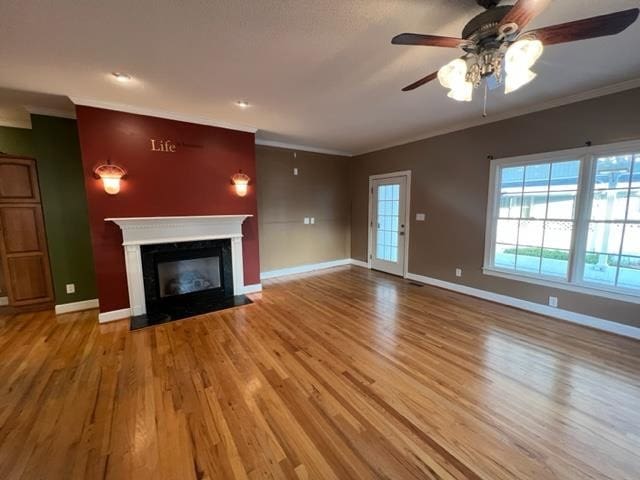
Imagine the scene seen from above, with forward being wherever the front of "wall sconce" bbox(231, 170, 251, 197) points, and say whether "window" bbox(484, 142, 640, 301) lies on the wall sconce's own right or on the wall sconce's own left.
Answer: on the wall sconce's own left

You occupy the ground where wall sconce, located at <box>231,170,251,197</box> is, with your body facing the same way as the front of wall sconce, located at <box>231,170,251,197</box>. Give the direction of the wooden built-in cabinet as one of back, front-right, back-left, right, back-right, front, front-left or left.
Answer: right

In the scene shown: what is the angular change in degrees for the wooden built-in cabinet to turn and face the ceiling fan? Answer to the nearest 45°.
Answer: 0° — it already faces it

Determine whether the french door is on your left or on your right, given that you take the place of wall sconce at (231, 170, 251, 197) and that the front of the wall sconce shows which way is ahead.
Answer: on your left

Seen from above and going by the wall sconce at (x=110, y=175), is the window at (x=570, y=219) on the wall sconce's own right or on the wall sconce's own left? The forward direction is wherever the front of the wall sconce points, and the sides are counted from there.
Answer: on the wall sconce's own left

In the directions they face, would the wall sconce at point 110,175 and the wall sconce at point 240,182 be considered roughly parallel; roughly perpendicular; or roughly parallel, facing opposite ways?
roughly parallel

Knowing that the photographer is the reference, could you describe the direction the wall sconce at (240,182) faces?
facing the viewer

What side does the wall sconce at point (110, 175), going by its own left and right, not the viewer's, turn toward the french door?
left

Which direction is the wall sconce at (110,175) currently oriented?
toward the camera

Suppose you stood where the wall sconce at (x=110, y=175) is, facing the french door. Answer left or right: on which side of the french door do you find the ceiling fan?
right

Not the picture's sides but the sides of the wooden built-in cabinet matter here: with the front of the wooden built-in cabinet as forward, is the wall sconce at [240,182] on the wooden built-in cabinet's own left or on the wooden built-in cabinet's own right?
on the wooden built-in cabinet's own left

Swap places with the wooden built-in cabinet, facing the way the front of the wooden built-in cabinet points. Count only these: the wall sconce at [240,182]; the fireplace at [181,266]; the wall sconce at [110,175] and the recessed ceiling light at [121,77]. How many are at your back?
0

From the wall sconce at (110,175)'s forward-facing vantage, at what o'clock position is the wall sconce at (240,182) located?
the wall sconce at (240,182) is roughly at 9 o'clock from the wall sconce at (110,175).

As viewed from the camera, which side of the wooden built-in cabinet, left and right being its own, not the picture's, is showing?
front
